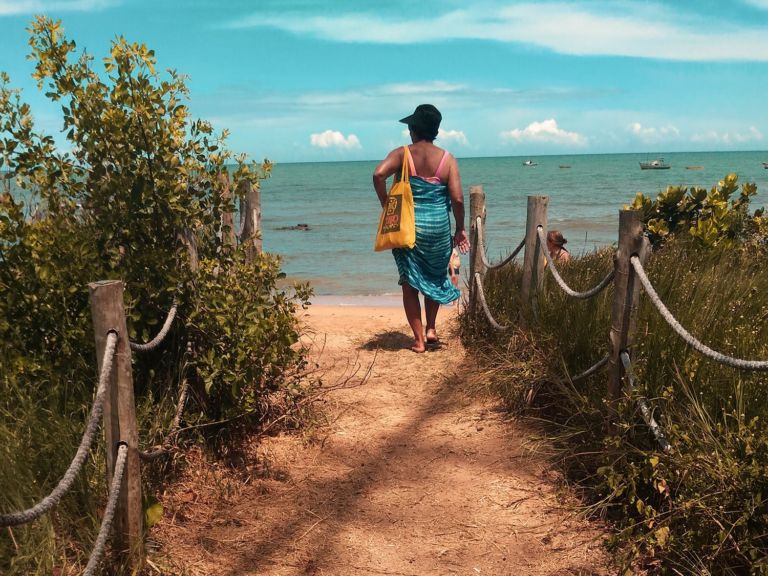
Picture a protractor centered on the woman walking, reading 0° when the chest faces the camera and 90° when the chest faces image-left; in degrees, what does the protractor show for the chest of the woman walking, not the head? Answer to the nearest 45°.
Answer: approximately 180°

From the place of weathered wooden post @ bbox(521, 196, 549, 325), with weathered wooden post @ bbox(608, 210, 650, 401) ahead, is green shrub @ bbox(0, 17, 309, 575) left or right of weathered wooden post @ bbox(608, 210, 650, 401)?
right

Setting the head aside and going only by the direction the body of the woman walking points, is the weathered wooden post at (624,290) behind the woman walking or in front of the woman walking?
behind

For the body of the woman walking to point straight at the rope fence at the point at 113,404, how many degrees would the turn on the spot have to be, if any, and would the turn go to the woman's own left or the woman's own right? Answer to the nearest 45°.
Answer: approximately 180°

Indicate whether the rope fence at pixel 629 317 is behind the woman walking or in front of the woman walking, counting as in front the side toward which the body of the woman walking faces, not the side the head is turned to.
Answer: behind

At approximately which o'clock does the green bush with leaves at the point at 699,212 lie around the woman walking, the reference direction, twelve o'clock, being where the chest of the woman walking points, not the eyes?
The green bush with leaves is roughly at 2 o'clock from the woman walking.
